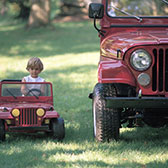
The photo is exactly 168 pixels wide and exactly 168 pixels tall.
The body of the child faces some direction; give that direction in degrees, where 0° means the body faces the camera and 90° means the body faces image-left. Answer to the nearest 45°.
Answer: approximately 0°

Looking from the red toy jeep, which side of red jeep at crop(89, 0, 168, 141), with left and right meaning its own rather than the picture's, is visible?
right

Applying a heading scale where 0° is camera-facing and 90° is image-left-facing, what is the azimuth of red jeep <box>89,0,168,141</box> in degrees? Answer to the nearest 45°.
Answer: approximately 0°

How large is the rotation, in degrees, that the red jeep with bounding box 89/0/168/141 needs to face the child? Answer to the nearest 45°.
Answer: approximately 135° to its right

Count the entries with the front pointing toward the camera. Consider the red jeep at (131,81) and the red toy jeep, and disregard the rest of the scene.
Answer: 2

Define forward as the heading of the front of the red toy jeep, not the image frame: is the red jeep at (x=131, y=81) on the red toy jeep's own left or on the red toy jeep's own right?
on the red toy jeep's own left
